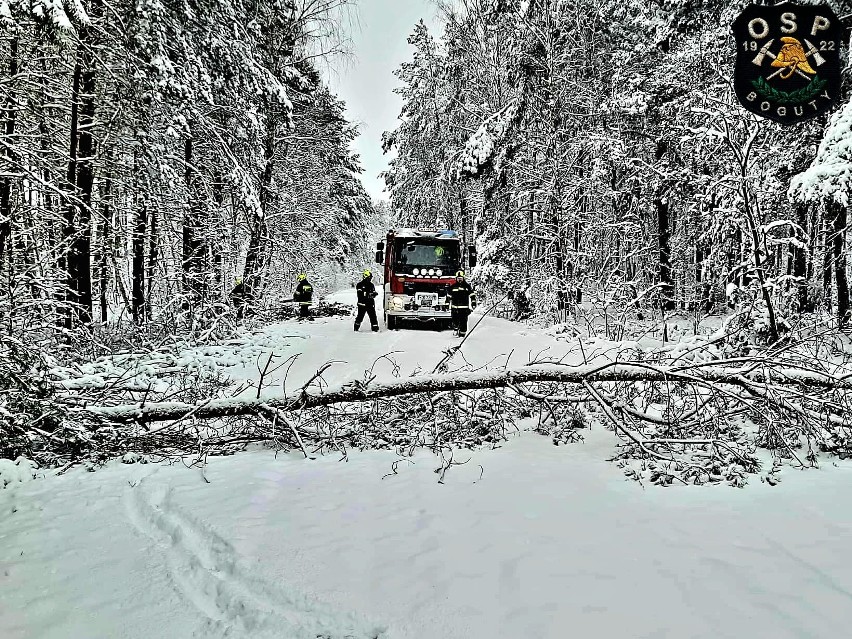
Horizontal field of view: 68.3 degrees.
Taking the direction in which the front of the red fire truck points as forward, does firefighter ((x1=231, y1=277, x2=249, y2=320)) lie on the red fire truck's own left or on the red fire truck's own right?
on the red fire truck's own right

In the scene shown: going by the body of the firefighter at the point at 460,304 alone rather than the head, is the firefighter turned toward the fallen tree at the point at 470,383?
yes

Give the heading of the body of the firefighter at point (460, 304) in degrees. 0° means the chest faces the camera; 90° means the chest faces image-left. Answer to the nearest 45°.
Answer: approximately 0°

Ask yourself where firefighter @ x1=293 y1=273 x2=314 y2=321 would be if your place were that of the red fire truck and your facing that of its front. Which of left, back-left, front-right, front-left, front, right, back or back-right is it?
back-right

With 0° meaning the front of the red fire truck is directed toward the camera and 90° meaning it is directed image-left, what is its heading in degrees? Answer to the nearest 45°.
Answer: approximately 0°

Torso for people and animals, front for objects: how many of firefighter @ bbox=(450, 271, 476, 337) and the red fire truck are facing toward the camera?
2
